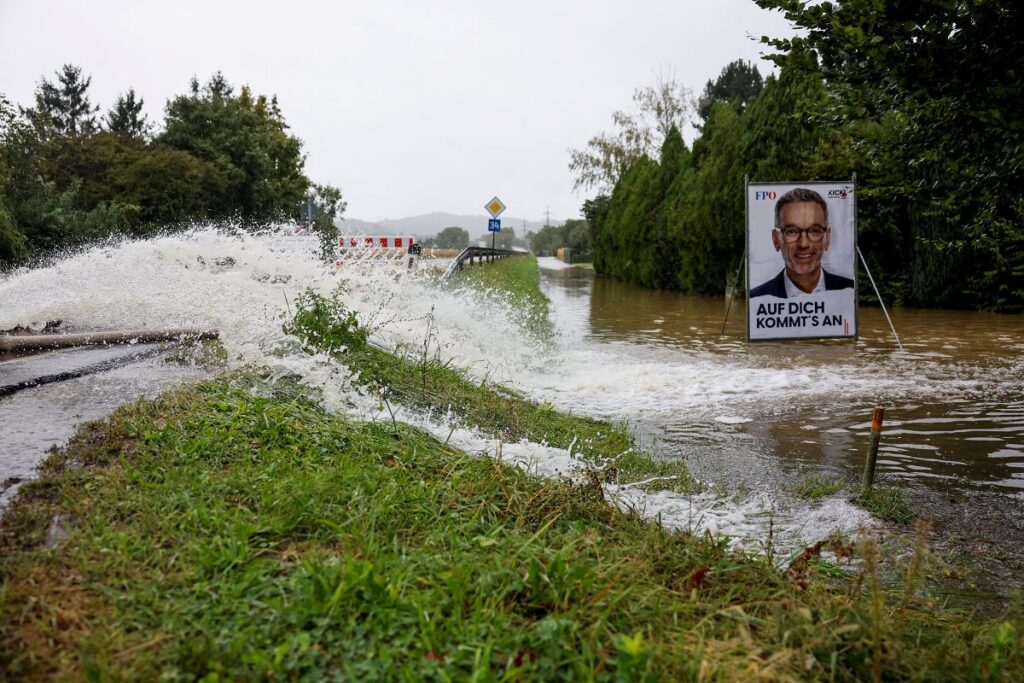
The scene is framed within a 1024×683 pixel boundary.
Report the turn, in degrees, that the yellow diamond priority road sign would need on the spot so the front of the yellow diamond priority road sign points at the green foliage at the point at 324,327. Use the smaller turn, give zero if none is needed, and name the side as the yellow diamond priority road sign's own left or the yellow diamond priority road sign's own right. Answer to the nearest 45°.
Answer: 0° — it already faces it

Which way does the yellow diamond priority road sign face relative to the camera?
toward the camera

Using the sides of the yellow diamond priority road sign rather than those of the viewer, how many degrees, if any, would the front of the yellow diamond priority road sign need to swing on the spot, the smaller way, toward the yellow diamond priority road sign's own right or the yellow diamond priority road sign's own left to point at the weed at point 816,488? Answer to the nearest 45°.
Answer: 0° — it already faces it

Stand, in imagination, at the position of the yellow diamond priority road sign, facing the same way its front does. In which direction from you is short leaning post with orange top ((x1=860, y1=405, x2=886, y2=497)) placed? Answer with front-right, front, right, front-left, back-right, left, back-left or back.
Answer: front

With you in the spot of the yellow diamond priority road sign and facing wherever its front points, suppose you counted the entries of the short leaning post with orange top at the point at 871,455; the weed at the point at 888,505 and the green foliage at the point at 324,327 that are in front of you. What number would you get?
3

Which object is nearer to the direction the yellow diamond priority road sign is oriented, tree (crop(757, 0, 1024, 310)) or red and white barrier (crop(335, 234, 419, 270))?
the tree

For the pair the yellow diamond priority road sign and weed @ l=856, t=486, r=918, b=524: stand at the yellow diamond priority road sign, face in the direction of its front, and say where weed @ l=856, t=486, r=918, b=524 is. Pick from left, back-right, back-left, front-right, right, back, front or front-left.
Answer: front

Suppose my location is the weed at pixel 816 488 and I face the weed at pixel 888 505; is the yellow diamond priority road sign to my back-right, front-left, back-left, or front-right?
back-left
